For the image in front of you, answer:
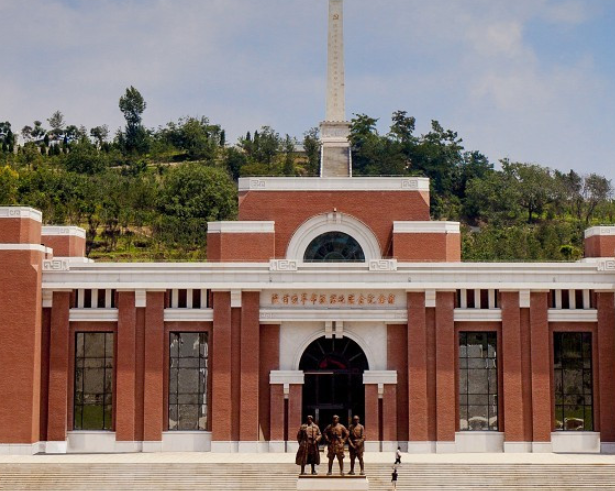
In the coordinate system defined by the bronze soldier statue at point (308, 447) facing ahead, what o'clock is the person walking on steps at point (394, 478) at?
The person walking on steps is roughly at 9 o'clock from the bronze soldier statue.

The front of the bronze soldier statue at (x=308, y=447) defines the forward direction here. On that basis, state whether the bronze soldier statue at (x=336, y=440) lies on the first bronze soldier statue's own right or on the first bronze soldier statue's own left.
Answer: on the first bronze soldier statue's own left

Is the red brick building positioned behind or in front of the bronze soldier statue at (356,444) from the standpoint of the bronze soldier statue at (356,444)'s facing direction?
behind

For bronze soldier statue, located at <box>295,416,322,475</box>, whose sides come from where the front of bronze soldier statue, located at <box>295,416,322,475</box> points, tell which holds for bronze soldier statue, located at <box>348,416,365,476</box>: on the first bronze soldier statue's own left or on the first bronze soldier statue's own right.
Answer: on the first bronze soldier statue's own left

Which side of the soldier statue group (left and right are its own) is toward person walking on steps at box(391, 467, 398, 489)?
left

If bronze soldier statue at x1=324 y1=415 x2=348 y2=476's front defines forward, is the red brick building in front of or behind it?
behind

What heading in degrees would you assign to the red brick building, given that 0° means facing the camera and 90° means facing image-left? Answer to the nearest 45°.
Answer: approximately 0°

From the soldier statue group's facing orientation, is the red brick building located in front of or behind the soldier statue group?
behind
